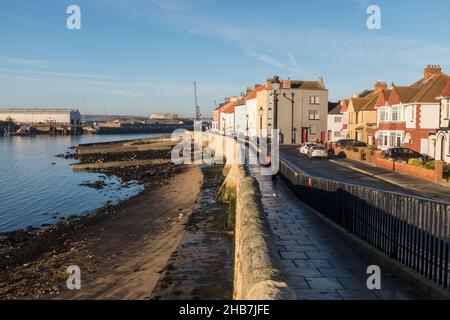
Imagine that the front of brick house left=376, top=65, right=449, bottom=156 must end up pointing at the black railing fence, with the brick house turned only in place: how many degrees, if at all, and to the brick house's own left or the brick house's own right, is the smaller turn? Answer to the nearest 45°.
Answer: approximately 45° to the brick house's own left

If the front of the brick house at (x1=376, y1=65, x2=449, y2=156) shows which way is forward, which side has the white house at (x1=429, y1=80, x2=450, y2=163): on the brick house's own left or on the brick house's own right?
on the brick house's own left

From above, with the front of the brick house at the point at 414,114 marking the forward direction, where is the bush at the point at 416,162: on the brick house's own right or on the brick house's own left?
on the brick house's own left

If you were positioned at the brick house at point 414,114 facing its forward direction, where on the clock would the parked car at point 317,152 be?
The parked car is roughly at 1 o'clock from the brick house.

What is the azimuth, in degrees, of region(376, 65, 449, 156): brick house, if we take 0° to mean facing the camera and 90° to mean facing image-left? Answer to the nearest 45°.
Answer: approximately 45°

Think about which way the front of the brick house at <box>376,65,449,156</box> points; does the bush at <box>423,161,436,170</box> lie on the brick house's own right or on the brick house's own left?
on the brick house's own left

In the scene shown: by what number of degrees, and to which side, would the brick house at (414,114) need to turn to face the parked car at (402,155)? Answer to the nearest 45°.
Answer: approximately 45° to its left
